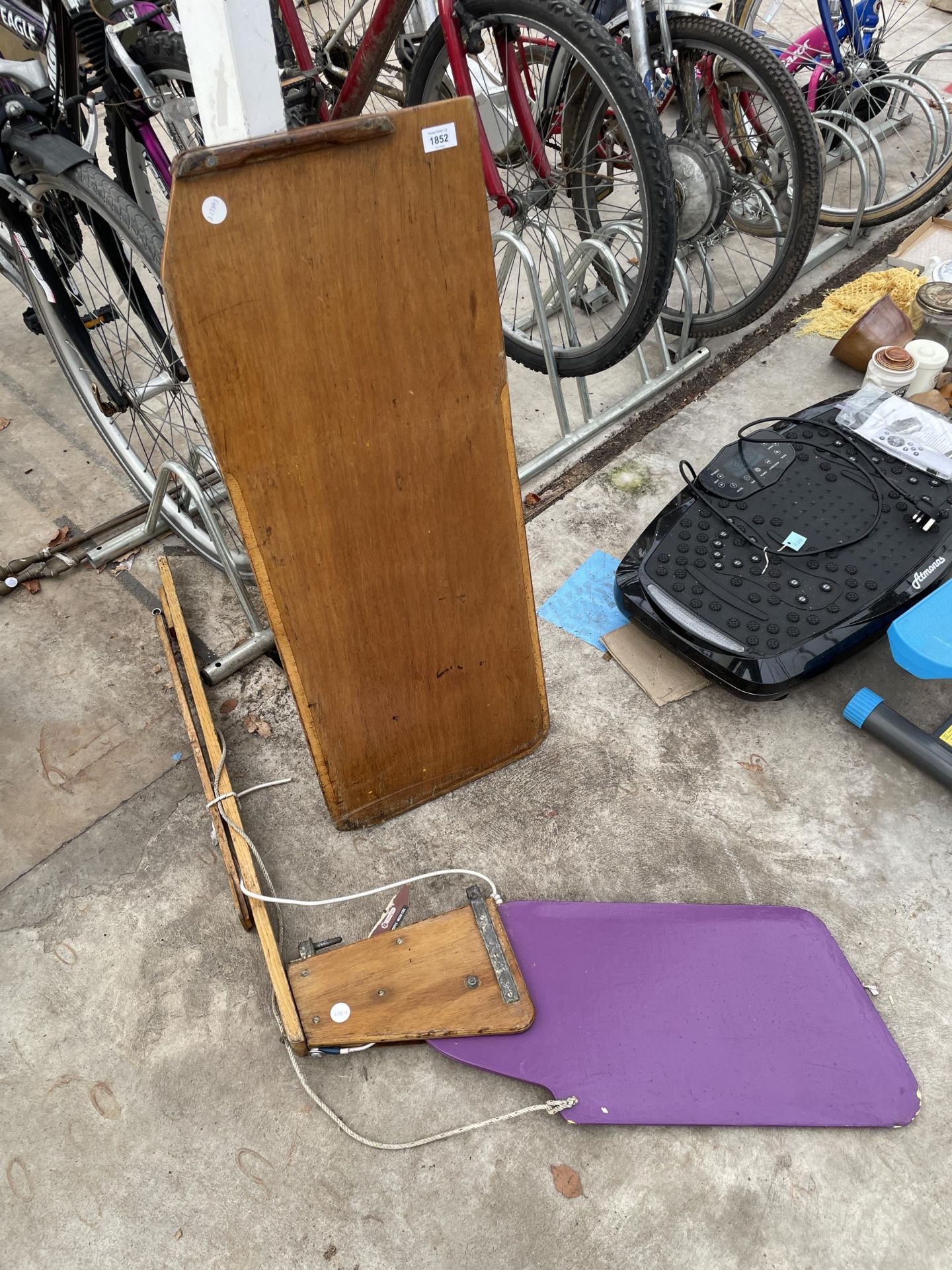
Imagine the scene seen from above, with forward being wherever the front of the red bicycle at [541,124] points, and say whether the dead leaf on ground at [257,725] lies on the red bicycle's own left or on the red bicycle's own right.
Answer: on the red bicycle's own right

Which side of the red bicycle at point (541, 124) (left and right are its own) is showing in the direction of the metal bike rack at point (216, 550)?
right

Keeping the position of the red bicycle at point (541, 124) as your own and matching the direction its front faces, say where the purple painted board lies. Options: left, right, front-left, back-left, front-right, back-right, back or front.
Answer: front-right

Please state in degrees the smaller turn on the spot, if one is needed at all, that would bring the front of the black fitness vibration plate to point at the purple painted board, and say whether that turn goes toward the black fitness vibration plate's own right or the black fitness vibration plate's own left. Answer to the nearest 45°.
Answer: approximately 135° to the black fitness vibration plate's own left

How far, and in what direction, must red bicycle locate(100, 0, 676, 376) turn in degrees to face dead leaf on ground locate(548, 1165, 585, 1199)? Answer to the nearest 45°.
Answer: approximately 45° to its right

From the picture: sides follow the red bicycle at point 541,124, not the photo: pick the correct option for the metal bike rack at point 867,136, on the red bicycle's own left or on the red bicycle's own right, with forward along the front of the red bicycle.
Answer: on the red bicycle's own left

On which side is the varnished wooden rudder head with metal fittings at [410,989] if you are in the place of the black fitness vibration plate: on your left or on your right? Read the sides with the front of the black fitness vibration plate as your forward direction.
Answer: on your left
